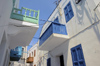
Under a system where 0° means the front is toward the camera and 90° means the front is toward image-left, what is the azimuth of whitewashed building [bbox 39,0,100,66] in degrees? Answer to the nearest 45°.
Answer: approximately 45°
